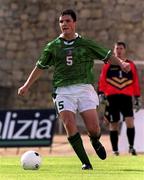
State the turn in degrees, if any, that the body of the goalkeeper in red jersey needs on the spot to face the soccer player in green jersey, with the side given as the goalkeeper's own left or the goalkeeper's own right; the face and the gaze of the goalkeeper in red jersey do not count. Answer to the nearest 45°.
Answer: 0° — they already face them

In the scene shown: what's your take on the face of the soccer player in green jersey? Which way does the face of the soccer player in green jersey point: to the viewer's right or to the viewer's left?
to the viewer's left

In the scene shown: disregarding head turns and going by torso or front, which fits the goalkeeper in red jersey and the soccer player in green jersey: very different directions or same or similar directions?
same or similar directions

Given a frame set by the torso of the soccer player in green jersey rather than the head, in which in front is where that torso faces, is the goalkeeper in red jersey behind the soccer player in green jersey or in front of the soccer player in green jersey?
behind

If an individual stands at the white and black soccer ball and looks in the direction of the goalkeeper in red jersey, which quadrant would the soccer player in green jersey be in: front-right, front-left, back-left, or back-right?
front-right

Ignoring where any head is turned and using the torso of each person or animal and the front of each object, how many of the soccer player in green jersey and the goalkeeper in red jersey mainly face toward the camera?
2

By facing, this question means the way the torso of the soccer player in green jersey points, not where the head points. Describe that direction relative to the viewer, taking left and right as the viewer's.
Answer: facing the viewer
